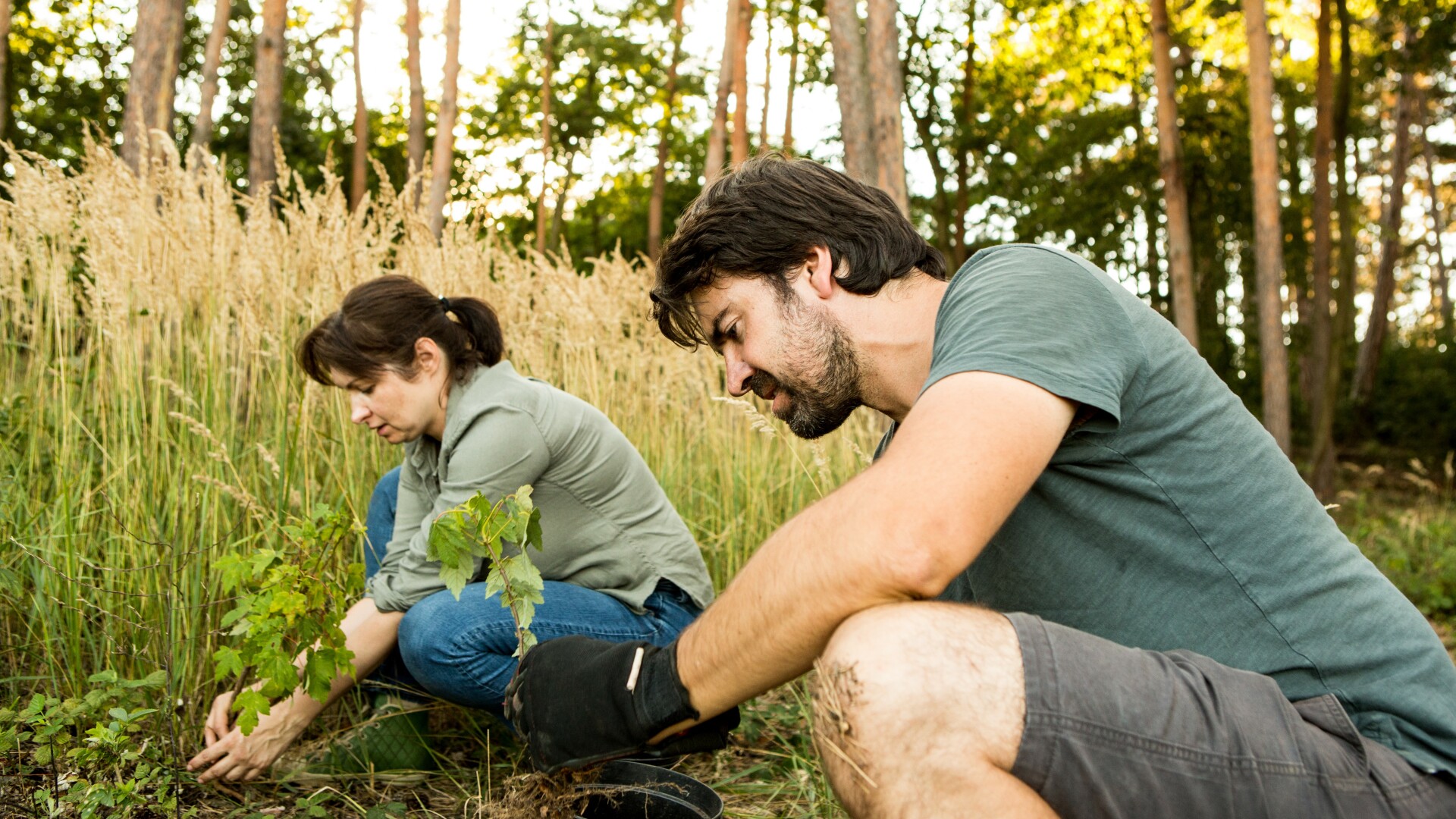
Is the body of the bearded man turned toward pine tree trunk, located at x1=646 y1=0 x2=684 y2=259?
no

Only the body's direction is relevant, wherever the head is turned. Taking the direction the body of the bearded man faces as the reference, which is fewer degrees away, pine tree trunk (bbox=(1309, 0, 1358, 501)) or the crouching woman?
the crouching woman

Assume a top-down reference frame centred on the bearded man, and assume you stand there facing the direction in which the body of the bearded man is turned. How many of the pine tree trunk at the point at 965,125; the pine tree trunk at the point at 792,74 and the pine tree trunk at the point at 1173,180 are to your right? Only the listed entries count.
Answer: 3

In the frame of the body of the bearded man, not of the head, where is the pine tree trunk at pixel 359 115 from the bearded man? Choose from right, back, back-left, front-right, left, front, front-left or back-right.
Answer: front-right

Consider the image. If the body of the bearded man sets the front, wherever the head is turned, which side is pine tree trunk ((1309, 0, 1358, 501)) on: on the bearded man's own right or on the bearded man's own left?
on the bearded man's own right

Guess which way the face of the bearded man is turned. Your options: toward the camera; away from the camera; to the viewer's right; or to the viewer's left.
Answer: to the viewer's left

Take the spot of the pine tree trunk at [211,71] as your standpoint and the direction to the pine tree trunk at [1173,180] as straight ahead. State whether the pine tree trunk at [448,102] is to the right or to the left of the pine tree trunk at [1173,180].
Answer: left

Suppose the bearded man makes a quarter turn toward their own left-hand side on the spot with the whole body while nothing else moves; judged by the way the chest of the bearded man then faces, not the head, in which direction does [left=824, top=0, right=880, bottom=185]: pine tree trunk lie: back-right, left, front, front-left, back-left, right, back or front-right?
back

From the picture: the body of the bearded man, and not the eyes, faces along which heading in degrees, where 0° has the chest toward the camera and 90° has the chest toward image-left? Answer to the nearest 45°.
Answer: approximately 90°

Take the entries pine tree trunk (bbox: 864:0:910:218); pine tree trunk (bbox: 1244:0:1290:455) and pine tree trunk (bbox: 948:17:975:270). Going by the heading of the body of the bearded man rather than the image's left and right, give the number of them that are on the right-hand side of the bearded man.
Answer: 3

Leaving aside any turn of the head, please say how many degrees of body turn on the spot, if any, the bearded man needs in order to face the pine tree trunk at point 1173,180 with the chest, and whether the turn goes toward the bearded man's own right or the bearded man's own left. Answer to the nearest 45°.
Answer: approximately 90° to the bearded man's own right

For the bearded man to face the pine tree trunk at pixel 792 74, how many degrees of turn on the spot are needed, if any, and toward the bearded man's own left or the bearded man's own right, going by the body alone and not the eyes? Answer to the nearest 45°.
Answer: approximately 90° to the bearded man's own right

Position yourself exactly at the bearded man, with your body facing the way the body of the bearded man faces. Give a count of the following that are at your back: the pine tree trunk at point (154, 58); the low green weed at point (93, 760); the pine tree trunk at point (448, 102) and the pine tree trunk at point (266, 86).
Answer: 0

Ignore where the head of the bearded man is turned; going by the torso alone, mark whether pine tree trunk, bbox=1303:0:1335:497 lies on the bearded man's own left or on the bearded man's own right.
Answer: on the bearded man's own right

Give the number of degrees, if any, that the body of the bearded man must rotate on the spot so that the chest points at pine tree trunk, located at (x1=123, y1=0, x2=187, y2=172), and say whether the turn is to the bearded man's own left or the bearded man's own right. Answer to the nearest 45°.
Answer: approximately 45° to the bearded man's own right

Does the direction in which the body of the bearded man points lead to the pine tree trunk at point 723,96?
no

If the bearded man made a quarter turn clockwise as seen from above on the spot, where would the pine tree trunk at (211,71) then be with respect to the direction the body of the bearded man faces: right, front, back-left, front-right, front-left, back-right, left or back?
front-left

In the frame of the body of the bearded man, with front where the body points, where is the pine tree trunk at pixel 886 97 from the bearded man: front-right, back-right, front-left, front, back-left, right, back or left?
right

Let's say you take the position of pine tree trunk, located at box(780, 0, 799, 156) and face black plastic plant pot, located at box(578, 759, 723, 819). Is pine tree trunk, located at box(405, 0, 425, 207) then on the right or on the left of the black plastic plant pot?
right
